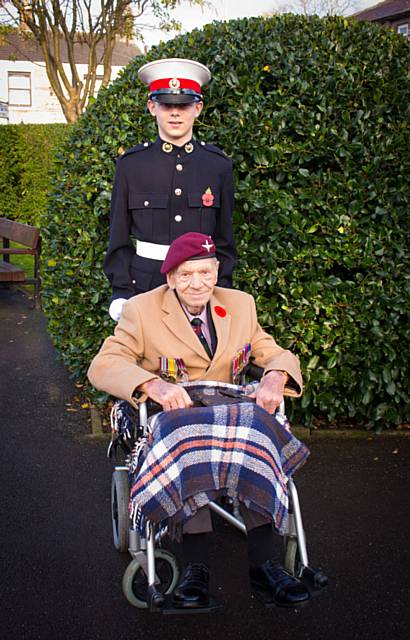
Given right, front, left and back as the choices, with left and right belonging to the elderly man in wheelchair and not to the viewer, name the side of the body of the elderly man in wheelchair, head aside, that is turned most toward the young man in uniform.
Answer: back

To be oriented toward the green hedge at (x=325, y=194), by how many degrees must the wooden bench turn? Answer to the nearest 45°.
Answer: approximately 45° to its left

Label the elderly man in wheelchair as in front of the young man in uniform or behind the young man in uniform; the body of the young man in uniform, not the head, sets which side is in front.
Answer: in front

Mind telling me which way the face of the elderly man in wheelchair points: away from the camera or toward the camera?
toward the camera

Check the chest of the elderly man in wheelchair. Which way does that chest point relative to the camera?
toward the camera

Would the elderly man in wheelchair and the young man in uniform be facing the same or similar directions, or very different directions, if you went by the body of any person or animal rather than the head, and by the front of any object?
same or similar directions

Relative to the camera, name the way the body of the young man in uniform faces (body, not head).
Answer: toward the camera

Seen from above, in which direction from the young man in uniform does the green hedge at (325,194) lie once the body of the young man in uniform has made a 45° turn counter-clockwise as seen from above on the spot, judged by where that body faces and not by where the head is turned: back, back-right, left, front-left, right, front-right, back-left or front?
left

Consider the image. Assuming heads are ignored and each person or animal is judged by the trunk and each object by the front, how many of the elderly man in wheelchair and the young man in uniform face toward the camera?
2
